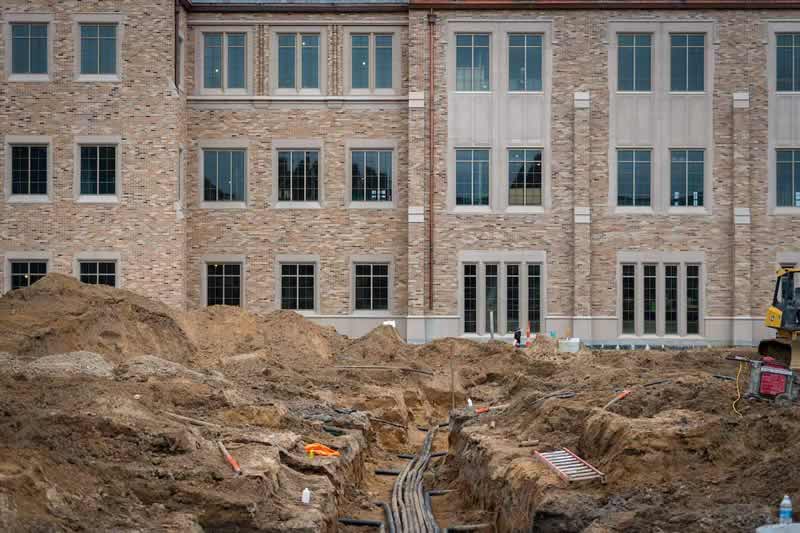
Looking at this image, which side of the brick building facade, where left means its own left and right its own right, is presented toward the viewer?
front

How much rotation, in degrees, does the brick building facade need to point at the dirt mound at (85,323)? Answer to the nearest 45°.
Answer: approximately 45° to its right

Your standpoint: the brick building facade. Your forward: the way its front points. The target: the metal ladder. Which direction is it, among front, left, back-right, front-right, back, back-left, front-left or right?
front

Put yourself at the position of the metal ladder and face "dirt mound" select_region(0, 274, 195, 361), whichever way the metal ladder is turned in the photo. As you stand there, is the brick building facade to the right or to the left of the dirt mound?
right
